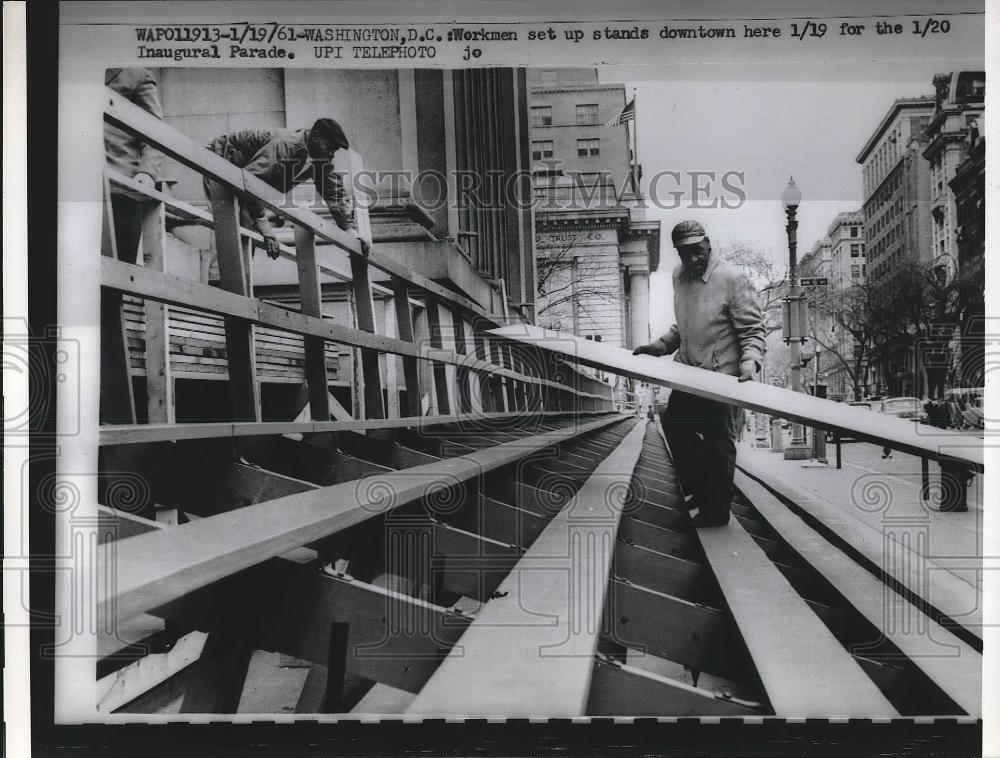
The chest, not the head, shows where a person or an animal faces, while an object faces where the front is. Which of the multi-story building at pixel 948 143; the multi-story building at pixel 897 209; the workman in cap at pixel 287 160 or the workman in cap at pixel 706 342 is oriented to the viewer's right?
the workman in cap at pixel 287 160

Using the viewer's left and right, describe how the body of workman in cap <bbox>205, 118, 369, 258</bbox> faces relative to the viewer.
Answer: facing to the right of the viewer

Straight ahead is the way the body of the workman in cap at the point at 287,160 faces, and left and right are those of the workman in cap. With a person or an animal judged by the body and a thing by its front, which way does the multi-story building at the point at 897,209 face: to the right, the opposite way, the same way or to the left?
the opposite way

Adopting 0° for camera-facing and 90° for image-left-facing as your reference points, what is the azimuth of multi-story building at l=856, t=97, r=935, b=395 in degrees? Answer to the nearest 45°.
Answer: approximately 45°
